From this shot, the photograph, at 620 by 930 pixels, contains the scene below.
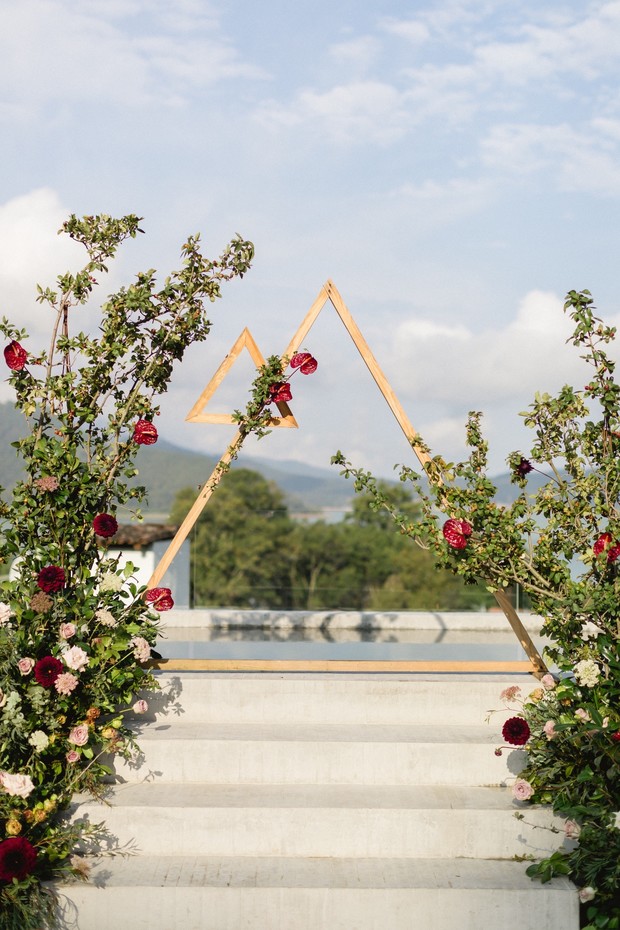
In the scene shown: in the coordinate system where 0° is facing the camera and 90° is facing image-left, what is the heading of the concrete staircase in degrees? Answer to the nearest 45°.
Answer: approximately 0°

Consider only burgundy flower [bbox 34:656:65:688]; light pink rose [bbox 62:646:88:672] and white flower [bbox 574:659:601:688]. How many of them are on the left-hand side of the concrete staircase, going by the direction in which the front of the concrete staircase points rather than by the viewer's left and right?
1

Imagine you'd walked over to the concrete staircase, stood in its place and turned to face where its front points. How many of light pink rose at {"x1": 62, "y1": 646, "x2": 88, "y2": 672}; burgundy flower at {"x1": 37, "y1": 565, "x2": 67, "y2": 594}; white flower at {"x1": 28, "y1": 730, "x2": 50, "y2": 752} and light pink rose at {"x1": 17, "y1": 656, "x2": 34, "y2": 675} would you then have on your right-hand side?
4

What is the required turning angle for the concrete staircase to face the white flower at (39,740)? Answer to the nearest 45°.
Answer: approximately 90° to its right

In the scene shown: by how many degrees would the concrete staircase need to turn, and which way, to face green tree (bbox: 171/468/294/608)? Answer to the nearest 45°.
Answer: approximately 180°

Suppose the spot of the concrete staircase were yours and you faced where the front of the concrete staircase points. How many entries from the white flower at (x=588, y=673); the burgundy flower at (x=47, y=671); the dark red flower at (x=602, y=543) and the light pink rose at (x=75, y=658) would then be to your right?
2

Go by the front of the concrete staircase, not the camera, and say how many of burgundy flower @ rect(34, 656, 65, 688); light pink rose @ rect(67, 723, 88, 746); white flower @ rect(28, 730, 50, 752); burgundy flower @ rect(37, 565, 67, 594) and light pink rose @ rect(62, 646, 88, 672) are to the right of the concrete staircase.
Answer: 5

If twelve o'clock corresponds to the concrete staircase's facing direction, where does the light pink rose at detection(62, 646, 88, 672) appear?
The light pink rose is roughly at 3 o'clock from the concrete staircase.

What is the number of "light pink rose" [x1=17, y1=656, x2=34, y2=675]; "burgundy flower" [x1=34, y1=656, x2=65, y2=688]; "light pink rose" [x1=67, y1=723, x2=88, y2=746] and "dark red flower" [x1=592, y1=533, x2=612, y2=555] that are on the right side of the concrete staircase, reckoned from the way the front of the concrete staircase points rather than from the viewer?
3

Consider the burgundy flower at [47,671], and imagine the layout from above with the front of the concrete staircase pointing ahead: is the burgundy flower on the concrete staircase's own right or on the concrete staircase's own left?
on the concrete staircase's own right

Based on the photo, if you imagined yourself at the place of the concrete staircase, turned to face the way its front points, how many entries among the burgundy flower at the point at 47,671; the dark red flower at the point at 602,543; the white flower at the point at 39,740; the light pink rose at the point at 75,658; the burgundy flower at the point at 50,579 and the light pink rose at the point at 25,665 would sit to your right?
5

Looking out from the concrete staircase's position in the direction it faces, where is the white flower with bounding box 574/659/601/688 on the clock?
The white flower is roughly at 9 o'clock from the concrete staircase.

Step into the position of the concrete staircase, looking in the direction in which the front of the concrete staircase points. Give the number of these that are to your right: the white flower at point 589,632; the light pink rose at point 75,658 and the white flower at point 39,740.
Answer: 2
